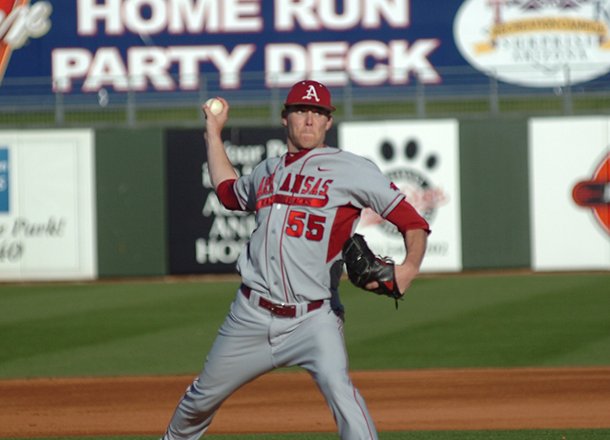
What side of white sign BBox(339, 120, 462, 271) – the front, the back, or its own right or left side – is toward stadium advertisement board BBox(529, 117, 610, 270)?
left

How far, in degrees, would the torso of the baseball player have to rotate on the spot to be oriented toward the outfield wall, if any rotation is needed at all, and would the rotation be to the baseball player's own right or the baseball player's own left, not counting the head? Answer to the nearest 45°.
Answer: approximately 180°

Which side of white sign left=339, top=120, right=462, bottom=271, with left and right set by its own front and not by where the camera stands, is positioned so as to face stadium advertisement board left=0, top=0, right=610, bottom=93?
back

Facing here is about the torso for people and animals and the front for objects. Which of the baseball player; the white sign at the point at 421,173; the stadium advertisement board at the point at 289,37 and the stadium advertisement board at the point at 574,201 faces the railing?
the stadium advertisement board at the point at 289,37

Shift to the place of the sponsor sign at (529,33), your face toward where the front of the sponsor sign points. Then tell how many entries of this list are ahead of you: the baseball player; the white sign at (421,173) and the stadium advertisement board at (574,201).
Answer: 3

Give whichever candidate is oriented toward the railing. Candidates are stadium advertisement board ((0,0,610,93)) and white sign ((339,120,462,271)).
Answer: the stadium advertisement board

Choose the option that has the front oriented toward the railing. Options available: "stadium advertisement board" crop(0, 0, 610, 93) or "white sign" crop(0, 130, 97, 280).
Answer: the stadium advertisement board

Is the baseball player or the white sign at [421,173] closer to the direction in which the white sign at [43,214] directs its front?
the baseball player

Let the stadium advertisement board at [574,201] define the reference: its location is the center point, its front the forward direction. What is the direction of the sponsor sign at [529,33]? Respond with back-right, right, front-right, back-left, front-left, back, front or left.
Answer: back

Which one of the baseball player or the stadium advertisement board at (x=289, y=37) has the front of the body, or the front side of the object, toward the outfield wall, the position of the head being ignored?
the stadium advertisement board

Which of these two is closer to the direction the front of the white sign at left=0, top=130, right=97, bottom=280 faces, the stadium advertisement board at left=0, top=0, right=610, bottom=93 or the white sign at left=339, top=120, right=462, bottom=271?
the white sign
